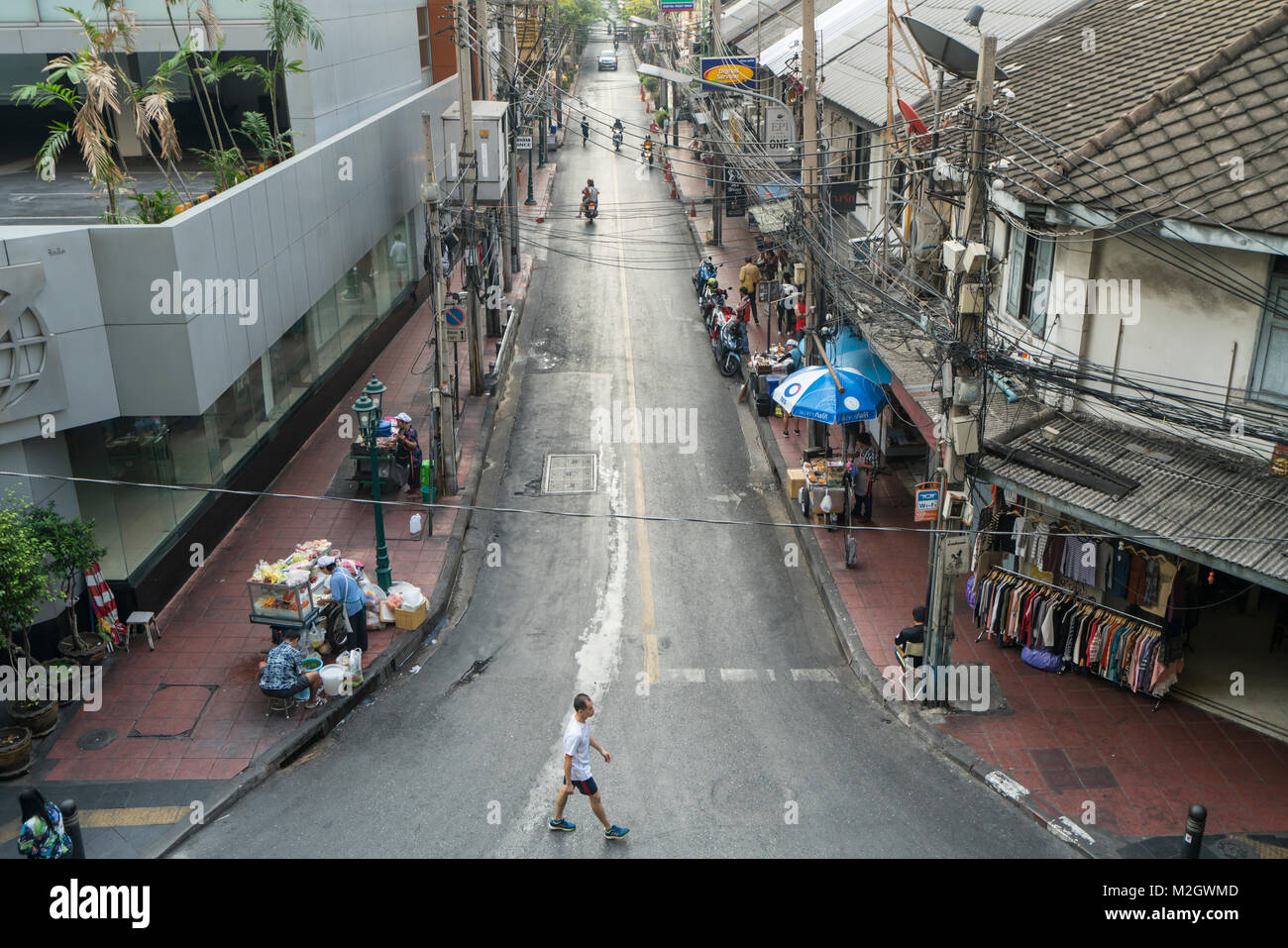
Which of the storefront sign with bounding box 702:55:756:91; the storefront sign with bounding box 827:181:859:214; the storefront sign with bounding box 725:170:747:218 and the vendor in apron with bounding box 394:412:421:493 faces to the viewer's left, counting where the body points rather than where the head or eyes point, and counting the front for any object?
the vendor in apron

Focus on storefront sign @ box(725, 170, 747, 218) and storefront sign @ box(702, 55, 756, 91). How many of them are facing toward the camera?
2

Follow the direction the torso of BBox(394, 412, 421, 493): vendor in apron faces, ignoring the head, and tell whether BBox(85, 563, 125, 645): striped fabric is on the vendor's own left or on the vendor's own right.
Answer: on the vendor's own left

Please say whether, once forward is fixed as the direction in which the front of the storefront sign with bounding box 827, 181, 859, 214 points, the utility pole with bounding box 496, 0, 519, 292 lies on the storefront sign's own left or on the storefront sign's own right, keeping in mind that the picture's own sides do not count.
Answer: on the storefront sign's own right

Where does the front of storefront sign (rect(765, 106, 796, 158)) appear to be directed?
toward the camera

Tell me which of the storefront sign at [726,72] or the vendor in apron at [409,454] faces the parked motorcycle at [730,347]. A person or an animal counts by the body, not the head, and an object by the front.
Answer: the storefront sign

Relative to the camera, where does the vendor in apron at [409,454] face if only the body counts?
to the viewer's left

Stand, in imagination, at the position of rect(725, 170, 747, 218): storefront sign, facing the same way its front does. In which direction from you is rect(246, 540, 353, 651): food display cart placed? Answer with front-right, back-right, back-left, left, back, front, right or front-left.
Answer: front

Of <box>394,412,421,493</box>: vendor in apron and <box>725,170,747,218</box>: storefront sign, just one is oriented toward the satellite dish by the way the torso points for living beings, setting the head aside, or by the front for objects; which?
the storefront sign

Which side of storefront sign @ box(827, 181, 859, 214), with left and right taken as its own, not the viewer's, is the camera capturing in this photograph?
front

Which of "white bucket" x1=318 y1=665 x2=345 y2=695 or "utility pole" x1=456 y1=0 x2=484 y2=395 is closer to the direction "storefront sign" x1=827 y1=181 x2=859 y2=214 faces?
the white bucket

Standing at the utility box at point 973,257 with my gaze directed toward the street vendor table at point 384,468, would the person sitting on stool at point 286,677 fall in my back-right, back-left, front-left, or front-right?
front-left

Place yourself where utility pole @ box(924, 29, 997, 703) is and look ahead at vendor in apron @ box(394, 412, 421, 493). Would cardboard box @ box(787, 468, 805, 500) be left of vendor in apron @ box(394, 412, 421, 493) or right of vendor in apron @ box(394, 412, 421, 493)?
right

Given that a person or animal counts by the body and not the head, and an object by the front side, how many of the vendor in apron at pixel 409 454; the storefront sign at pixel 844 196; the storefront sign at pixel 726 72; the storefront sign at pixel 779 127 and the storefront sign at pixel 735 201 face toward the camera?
4

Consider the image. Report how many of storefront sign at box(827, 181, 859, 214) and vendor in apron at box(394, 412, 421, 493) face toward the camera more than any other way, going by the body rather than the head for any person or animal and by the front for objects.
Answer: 1

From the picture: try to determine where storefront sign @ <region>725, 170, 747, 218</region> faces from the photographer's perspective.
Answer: facing the viewer

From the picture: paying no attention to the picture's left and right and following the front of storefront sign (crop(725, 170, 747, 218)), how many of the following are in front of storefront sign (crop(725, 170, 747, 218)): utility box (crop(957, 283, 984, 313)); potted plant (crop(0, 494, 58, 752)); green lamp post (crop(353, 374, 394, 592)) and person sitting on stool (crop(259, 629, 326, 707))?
4

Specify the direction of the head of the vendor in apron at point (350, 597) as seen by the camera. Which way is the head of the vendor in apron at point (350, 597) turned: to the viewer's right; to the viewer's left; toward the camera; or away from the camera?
to the viewer's left
